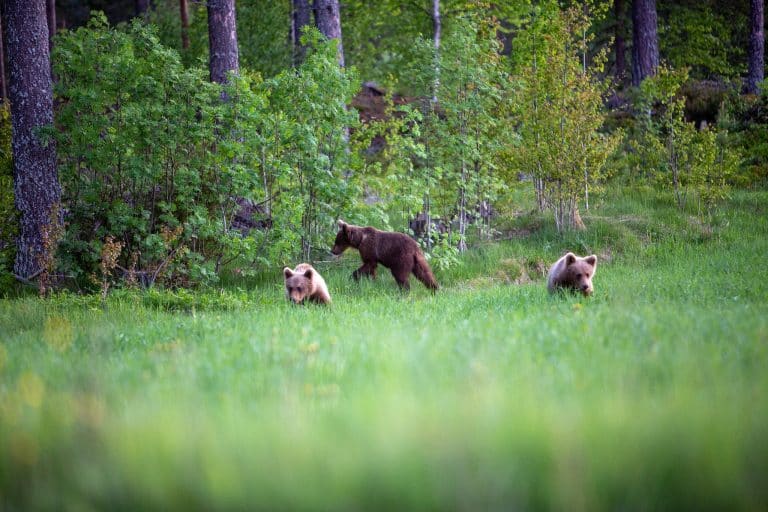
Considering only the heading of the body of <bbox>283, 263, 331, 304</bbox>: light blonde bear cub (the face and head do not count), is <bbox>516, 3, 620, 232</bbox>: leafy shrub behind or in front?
behind

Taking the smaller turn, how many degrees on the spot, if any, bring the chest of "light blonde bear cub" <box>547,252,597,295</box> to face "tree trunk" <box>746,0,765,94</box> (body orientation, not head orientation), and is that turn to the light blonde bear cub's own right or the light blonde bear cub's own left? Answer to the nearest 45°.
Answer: approximately 135° to the light blonde bear cub's own left

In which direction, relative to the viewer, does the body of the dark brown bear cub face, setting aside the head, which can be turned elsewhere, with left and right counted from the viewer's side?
facing to the left of the viewer

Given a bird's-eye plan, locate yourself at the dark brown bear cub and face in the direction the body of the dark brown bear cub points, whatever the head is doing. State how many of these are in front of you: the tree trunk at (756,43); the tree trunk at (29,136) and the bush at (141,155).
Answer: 2

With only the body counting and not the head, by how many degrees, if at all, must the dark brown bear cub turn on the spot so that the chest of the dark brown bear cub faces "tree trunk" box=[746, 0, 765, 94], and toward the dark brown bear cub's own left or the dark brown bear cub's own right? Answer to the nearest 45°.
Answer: approximately 135° to the dark brown bear cub's own right

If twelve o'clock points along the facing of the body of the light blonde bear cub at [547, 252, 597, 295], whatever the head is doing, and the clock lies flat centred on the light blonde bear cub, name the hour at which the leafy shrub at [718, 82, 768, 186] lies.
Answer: The leafy shrub is roughly at 8 o'clock from the light blonde bear cub.

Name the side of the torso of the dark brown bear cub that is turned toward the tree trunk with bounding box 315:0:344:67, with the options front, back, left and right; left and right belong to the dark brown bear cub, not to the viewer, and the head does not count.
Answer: right

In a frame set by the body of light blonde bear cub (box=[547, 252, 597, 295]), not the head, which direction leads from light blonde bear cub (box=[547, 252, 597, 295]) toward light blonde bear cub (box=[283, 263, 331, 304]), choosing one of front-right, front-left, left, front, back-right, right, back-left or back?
back-right

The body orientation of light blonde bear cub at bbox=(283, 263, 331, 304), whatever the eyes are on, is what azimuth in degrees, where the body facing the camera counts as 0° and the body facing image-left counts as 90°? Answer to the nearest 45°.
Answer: approximately 45°

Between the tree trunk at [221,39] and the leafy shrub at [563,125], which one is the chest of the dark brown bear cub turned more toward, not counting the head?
the tree trunk

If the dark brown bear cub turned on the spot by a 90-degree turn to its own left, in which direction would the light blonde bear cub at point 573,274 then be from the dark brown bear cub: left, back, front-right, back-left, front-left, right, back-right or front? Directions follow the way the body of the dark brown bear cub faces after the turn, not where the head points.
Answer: front-left

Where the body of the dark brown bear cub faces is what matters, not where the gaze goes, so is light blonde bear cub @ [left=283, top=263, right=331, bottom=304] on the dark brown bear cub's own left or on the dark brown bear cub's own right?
on the dark brown bear cub's own left

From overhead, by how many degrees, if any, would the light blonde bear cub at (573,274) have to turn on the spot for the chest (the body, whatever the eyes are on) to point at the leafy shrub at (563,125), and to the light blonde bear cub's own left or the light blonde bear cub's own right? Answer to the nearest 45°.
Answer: approximately 135° to the light blonde bear cub's own left
